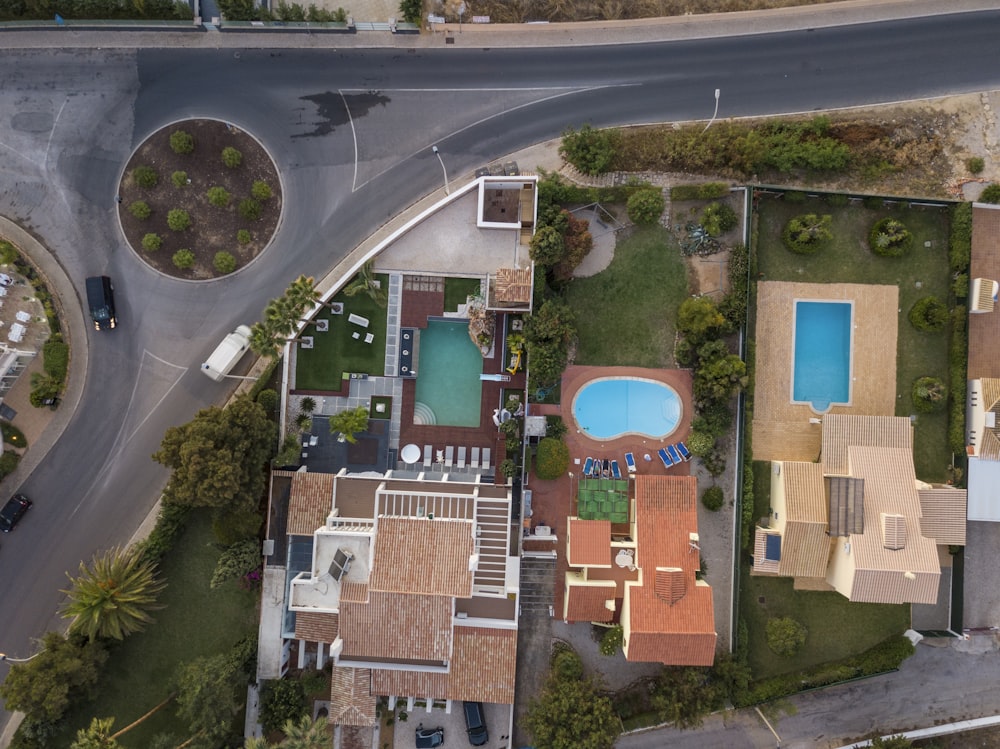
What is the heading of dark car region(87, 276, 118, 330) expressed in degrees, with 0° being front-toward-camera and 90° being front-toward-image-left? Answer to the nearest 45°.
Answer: approximately 0°

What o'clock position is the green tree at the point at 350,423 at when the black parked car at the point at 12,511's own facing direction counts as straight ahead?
The green tree is roughly at 7 o'clock from the black parked car.

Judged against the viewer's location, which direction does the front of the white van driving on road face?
facing away from the viewer and to the right of the viewer
